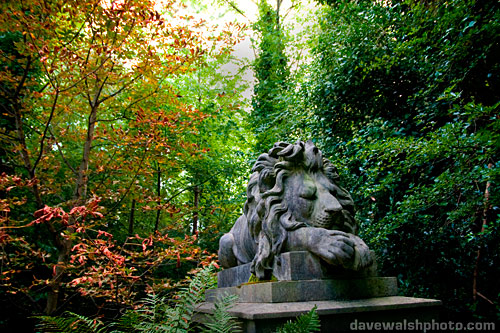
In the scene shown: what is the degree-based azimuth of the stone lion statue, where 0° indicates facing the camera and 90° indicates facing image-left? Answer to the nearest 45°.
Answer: approximately 315°
